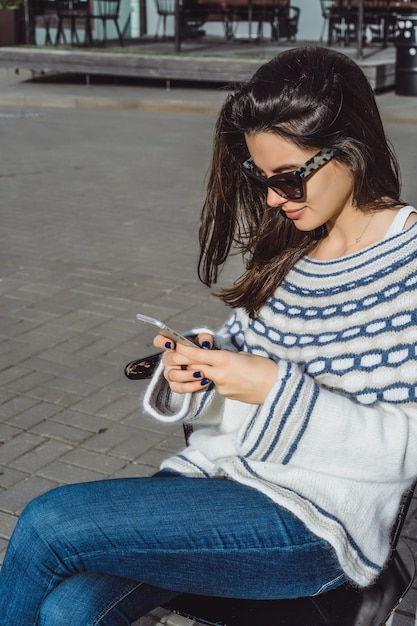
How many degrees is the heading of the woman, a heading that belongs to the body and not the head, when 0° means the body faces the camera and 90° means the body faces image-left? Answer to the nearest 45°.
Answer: approximately 45°

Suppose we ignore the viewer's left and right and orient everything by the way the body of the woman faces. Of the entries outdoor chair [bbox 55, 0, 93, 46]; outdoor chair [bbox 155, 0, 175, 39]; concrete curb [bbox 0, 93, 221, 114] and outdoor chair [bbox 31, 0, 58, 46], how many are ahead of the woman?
0

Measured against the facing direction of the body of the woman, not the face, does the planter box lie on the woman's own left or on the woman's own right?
on the woman's own right

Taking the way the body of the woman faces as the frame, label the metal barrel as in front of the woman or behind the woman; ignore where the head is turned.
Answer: behind

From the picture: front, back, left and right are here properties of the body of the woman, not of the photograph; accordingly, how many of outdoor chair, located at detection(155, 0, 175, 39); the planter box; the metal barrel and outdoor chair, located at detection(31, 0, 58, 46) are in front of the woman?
0

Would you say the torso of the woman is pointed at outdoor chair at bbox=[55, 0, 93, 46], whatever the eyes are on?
no

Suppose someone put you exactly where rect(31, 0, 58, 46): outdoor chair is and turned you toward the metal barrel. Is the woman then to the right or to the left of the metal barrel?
right

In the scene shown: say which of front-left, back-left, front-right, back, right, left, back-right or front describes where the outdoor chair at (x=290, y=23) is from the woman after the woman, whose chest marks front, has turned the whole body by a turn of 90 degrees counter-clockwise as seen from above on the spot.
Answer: back-left

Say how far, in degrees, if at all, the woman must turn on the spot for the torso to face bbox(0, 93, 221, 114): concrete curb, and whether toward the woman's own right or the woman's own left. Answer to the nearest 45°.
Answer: approximately 135° to the woman's own right

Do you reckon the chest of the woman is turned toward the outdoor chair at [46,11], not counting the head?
no

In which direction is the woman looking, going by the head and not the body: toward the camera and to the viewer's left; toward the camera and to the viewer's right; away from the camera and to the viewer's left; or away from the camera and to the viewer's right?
toward the camera and to the viewer's left
